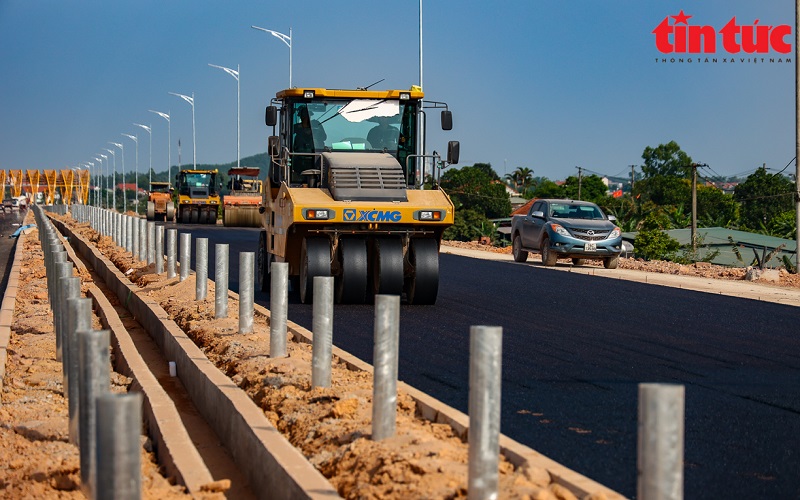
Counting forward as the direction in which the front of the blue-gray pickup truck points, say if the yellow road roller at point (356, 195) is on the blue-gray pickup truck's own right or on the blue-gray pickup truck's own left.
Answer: on the blue-gray pickup truck's own right

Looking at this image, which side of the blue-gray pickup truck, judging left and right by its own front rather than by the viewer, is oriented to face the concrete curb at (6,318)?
right

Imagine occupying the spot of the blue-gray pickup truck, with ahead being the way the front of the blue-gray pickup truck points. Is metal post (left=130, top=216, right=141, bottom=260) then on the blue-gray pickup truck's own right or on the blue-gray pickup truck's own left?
on the blue-gray pickup truck's own right

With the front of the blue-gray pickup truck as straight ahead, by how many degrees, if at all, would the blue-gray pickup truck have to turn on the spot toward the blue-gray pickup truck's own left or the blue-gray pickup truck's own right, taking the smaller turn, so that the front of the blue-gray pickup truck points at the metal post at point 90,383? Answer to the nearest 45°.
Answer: approximately 45° to the blue-gray pickup truck's own right

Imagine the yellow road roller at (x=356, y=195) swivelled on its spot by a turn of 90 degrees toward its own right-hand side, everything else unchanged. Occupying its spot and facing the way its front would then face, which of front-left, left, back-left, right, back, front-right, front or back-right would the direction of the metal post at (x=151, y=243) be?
front-right

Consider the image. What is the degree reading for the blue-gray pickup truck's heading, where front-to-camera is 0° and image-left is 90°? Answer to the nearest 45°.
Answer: approximately 315°

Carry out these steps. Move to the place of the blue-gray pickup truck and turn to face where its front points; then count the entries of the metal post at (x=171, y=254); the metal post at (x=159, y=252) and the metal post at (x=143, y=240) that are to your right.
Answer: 3

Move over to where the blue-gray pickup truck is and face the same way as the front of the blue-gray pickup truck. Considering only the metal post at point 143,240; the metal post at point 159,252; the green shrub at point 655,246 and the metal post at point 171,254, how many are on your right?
3

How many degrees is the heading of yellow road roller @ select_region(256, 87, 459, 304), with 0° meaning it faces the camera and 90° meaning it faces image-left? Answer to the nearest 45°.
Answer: approximately 0°

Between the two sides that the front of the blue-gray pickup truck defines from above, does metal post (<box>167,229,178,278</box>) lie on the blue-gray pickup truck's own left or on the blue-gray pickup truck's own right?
on the blue-gray pickup truck's own right
